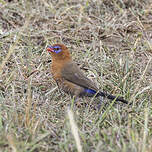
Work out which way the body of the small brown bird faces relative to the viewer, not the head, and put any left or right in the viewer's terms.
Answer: facing to the left of the viewer
